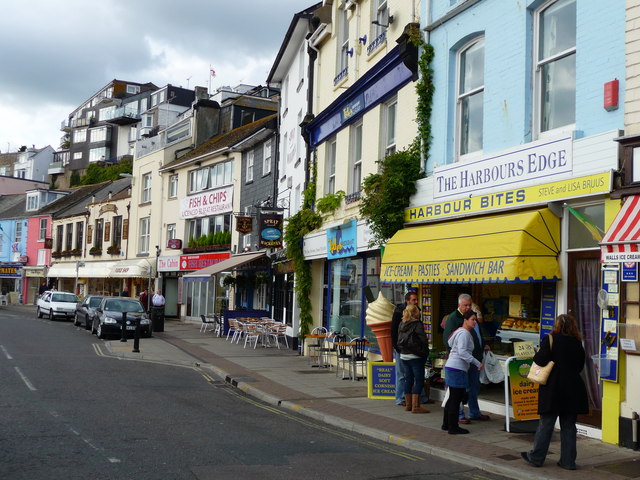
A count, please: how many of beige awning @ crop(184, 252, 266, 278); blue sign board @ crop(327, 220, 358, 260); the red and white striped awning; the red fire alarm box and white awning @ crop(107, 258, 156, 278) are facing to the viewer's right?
0

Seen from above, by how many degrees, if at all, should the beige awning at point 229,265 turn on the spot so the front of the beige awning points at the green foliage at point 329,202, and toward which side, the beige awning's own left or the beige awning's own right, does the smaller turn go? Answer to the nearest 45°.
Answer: approximately 45° to the beige awning's own left

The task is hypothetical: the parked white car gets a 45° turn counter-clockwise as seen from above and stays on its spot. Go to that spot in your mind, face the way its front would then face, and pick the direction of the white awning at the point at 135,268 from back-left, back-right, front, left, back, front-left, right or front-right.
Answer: front-left

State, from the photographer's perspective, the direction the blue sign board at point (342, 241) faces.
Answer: facing the viewer and to the left of the viewer

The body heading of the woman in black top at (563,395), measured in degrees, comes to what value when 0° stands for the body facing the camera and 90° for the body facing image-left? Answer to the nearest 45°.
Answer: approximately 135°

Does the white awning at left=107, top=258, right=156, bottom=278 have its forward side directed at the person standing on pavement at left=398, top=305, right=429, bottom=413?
no

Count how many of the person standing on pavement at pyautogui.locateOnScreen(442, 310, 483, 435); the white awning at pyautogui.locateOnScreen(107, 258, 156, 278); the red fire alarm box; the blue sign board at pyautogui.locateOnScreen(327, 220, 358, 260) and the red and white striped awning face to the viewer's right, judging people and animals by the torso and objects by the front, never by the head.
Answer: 1

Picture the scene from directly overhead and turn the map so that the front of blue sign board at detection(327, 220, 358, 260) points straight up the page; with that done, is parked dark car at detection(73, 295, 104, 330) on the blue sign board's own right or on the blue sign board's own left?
on the blue sign board's own right

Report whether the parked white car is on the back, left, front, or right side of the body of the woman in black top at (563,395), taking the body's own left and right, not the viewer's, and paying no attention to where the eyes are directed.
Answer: front

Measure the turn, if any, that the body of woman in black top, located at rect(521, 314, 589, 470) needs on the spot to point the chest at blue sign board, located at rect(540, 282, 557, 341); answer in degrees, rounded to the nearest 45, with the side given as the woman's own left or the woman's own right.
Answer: approximately 45° to the woman's own right

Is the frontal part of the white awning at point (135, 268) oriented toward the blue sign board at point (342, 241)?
no

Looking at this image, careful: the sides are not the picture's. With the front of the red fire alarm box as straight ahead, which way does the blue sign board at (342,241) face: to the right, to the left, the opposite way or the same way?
the same way

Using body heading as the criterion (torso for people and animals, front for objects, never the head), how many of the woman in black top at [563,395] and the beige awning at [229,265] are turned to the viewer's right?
0

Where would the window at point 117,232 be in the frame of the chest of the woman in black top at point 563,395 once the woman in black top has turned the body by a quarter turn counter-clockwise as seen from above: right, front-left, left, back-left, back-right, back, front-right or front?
right
